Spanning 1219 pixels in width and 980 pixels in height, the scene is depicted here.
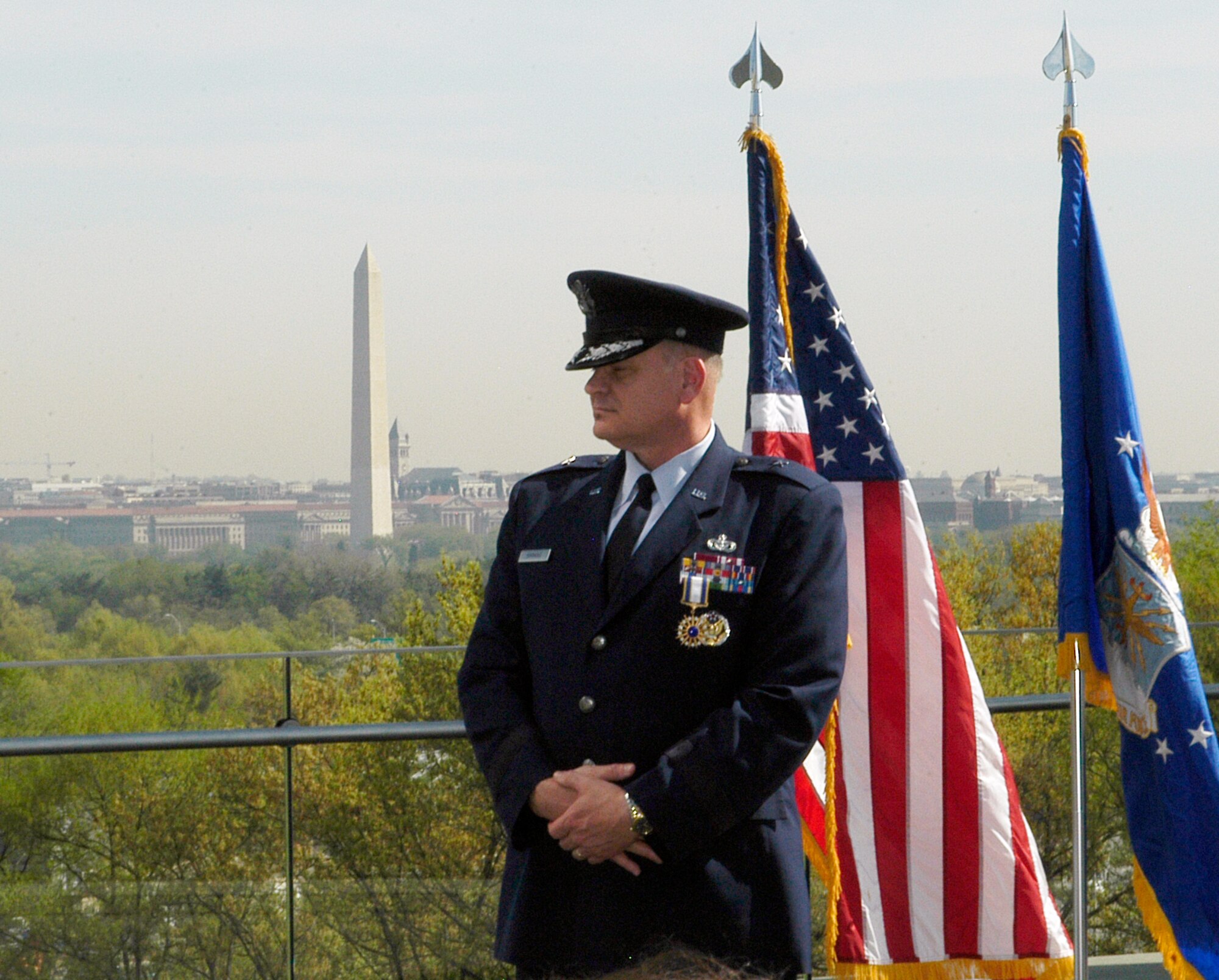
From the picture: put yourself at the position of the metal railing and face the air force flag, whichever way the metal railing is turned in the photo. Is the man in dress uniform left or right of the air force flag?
right

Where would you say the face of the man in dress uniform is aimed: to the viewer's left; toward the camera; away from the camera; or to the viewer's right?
to the viewer's left

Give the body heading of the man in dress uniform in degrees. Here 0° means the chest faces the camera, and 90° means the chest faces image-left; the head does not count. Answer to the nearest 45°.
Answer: approximately 45°

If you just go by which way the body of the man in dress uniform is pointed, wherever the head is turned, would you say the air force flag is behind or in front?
behind

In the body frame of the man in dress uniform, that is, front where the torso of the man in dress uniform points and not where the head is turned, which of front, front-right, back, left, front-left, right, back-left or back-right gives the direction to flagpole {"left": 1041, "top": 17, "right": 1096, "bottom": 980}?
back
